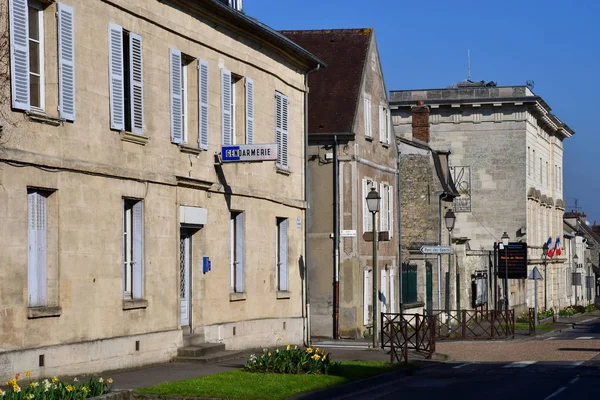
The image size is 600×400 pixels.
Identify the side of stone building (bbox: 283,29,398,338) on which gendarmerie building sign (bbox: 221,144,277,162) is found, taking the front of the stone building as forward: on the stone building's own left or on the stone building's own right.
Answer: on the stone building's own right

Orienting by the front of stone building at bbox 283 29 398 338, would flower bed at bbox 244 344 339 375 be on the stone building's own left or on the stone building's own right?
on the stone building's own right

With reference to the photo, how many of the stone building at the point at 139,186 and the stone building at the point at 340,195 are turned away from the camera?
0

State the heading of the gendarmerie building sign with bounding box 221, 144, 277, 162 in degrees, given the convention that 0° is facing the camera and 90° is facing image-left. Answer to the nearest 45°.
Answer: approximately 0°

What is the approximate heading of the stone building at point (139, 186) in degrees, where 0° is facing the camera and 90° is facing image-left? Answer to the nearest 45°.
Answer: approximately 315°

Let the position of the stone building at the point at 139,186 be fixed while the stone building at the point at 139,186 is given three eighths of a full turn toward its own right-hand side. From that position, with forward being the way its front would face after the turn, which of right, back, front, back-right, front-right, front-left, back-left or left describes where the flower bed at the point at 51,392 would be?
left

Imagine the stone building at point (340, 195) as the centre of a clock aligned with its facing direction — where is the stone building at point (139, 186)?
the stone building at point (139, 186) is roughly at 2 o'clock from the stone building at point (340, 195).

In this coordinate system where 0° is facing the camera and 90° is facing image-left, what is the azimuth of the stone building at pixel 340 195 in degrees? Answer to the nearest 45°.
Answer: approximately 315°

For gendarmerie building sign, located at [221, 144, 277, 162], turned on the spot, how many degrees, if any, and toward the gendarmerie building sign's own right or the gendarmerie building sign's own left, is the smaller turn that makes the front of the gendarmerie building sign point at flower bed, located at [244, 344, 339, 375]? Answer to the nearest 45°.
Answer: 0° — it already faces it

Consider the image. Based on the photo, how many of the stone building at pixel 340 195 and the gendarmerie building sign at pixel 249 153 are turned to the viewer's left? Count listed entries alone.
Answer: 0

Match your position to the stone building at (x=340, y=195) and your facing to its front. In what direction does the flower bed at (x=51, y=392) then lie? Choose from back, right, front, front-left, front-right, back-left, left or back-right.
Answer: front-right
